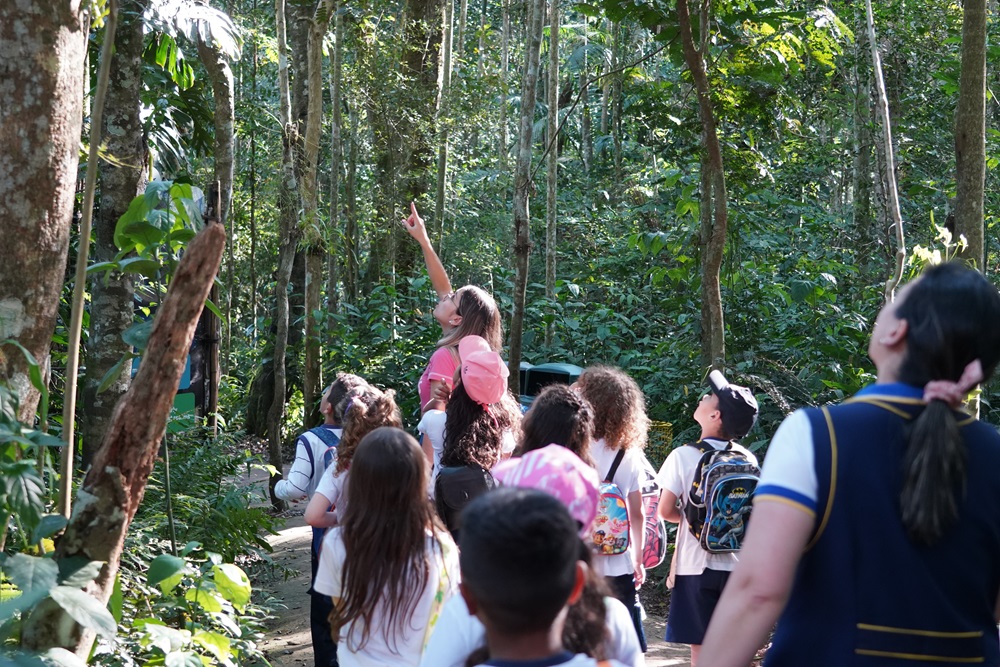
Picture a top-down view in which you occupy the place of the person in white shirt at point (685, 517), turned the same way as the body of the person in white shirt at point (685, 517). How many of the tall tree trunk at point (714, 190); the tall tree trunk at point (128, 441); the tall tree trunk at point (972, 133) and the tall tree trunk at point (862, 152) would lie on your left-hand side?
1

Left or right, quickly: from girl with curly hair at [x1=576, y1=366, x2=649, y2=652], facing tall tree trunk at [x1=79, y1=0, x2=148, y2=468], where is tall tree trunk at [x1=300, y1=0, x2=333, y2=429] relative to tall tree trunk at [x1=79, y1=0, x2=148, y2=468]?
right

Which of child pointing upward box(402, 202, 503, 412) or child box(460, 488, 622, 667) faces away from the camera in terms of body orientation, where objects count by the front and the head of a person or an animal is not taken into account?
child box(460, 488, 622, 667)

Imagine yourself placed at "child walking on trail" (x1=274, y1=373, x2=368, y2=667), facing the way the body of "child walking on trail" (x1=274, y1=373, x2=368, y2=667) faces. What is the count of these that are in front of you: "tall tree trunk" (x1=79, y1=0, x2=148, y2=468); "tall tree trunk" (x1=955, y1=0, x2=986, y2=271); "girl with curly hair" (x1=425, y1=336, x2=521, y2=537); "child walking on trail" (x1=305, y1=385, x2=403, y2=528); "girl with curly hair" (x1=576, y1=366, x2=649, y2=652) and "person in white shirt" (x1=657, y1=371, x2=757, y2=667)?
1

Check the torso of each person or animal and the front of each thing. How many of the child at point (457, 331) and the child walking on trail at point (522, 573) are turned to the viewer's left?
1

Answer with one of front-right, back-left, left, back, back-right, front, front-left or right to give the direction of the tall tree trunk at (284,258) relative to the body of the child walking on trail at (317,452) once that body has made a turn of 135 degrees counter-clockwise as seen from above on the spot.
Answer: back

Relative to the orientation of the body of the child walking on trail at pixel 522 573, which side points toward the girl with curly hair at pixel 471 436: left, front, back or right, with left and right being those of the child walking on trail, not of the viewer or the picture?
front

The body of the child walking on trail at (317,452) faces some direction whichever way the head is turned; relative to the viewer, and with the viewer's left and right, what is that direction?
facing away from the viewer and to the left of the viewer

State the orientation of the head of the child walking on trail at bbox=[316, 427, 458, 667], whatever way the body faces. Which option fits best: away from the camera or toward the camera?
away from the camera

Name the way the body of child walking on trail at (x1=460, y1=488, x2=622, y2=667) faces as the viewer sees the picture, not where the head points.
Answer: away from the camera

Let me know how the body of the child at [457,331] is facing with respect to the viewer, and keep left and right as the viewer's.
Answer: facing to the left of the viewer

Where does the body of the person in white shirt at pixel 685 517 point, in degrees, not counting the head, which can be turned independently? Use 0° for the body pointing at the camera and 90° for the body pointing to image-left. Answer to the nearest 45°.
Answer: approximately 135°

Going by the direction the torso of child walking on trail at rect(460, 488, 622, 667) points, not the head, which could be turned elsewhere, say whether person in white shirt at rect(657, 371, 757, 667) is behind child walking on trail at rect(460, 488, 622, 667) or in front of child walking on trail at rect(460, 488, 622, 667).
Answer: in front

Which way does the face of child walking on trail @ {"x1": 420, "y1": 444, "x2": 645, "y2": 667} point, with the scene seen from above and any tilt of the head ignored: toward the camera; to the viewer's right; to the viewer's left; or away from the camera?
away from the camera

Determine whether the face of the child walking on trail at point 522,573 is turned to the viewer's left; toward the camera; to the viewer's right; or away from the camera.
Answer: away from the camera
